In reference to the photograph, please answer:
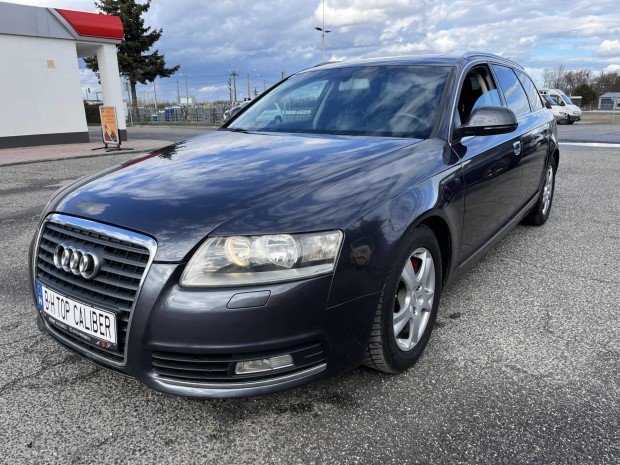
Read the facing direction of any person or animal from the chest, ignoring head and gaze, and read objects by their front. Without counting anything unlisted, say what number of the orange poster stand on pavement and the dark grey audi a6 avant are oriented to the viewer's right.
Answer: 0

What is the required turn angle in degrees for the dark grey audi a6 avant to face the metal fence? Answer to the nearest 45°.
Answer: approximately 135° to its right

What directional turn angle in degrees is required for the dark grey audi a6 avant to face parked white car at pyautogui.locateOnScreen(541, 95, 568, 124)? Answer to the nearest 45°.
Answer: approximately 180°

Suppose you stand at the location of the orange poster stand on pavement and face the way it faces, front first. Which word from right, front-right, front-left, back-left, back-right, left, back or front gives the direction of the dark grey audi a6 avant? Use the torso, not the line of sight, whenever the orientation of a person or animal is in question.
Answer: front

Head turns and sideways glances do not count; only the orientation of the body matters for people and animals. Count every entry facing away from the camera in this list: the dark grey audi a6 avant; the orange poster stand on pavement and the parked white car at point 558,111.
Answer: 0

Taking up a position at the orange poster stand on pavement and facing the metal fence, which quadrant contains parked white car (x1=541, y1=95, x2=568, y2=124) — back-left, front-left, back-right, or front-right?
front-right

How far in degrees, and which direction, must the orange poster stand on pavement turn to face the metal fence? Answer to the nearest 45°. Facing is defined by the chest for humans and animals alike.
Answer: approximately 180°

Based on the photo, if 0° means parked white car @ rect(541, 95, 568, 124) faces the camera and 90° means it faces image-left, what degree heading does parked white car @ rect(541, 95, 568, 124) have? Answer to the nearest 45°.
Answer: approximately 315°

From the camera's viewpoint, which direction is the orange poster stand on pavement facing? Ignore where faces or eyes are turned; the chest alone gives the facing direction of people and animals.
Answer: toward the camera

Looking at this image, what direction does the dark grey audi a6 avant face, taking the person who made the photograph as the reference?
facing the viewer and to the left of the viewer

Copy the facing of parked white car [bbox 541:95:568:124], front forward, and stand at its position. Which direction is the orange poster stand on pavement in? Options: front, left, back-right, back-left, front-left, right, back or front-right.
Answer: right

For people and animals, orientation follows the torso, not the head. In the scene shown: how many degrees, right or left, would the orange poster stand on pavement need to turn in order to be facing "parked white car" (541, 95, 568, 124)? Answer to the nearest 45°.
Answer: approximately 90° to its left

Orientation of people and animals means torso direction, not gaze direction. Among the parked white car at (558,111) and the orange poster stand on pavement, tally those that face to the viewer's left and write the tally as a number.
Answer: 0

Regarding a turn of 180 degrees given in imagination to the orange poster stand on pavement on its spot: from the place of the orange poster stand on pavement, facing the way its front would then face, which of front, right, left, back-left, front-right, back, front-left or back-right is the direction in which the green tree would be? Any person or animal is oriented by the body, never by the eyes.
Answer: front

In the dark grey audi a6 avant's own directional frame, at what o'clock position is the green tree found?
The green tree is roughly at 4 o'clock from the dark grey audi a6 avant.

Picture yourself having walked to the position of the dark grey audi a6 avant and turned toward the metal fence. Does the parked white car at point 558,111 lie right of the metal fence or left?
right
